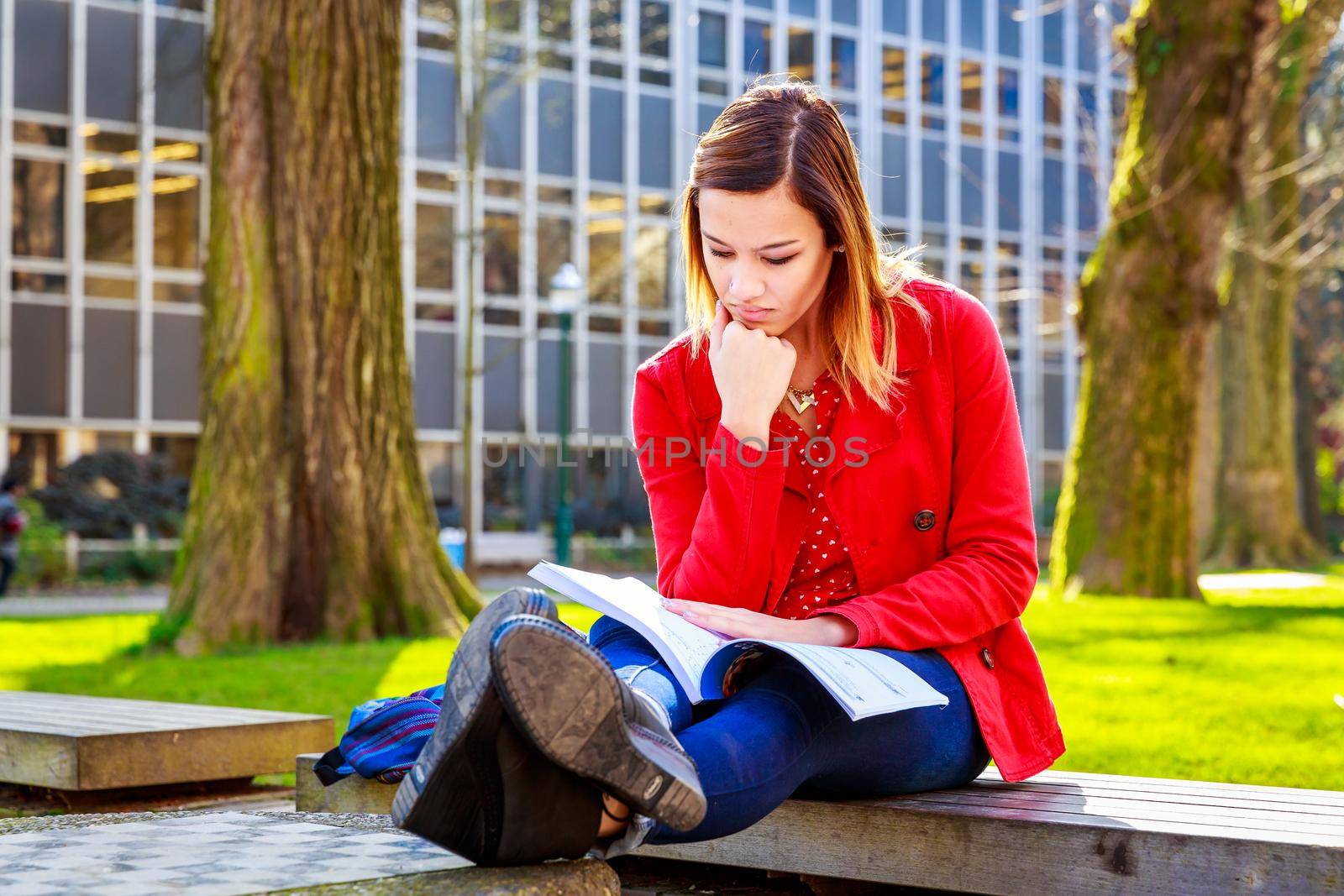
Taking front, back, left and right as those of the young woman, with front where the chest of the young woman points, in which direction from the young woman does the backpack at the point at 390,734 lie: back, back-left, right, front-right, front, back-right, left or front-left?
front-right

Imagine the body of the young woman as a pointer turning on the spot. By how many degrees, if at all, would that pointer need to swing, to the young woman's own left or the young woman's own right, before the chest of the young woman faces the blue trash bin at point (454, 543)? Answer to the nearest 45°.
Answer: approximately 135° to the young woman's own right

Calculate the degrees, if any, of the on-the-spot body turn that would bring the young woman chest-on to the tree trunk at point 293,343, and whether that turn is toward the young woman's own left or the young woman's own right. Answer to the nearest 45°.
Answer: approximately 90° to the young woman's own right

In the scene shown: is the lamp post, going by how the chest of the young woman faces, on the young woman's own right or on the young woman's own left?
on the young woman's own right

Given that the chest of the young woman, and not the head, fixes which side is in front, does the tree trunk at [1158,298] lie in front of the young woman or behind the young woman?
behind

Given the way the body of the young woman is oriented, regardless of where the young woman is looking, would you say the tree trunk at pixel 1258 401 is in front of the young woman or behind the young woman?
behind

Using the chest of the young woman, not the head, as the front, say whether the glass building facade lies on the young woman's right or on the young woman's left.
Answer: on the young woman's right

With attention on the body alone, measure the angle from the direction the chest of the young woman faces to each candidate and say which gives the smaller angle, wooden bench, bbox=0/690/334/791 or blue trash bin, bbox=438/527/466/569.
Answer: the wooden bench

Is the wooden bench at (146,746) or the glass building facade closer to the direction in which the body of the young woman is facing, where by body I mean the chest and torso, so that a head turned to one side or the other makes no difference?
the wooden bench

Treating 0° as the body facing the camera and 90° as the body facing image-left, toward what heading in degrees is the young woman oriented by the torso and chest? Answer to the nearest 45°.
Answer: approximately 45°

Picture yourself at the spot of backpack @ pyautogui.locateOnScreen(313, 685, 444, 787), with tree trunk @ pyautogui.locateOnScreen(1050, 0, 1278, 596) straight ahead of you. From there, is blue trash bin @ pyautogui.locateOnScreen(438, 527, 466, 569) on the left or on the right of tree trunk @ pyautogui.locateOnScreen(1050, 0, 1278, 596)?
left
